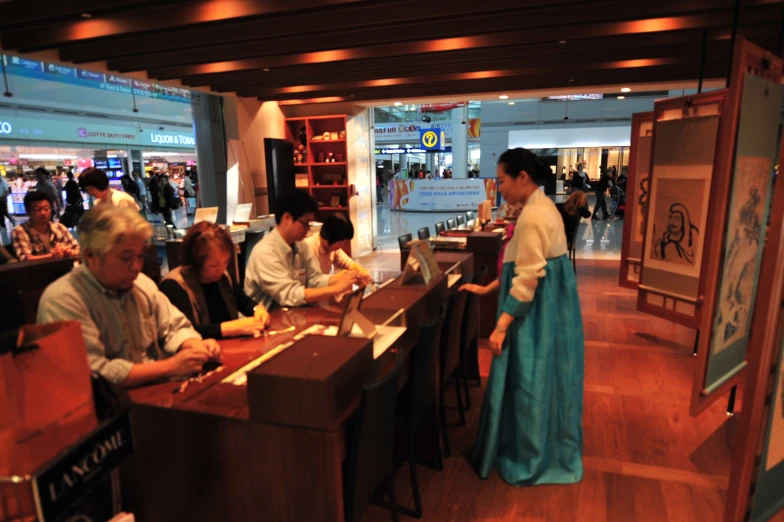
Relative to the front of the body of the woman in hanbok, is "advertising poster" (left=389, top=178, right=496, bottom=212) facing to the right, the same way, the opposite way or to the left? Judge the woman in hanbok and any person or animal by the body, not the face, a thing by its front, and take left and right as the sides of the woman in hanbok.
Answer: to the left

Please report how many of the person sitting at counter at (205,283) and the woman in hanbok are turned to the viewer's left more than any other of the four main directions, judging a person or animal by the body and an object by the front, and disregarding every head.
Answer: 1

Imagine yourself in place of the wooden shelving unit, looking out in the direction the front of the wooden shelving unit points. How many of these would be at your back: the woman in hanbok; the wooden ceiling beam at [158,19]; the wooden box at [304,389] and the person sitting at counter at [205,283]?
0

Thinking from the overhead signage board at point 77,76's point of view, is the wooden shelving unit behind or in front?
in front

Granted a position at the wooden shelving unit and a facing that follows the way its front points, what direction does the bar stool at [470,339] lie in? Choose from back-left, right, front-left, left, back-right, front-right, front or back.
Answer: front

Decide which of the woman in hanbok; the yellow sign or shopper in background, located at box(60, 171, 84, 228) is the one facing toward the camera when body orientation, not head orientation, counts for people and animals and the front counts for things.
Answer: the yellow sign

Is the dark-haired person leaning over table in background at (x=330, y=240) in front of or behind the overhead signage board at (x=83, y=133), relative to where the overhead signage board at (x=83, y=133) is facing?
in front

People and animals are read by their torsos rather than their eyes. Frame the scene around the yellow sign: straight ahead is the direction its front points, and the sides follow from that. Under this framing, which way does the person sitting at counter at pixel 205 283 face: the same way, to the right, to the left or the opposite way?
to the left

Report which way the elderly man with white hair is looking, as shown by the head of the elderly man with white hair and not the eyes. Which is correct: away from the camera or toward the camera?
toward the camera

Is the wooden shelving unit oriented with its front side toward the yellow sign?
no

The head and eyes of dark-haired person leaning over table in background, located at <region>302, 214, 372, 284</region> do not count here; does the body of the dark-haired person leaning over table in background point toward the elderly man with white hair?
no

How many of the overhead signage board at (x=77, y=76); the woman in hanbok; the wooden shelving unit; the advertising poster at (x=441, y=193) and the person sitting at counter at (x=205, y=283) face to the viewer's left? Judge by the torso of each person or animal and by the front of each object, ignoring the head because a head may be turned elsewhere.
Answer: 1

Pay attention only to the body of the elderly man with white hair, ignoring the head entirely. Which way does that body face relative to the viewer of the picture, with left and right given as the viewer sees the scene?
facing the viewer and to the right of the viewer

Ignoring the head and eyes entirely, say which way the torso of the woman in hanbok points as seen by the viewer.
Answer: to the viewer's left

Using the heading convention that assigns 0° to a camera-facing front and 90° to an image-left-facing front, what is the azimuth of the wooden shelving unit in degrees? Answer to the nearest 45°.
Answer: approximately 0°

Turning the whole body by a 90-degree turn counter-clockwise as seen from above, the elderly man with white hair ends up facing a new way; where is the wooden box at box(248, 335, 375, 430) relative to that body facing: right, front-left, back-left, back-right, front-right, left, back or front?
right
